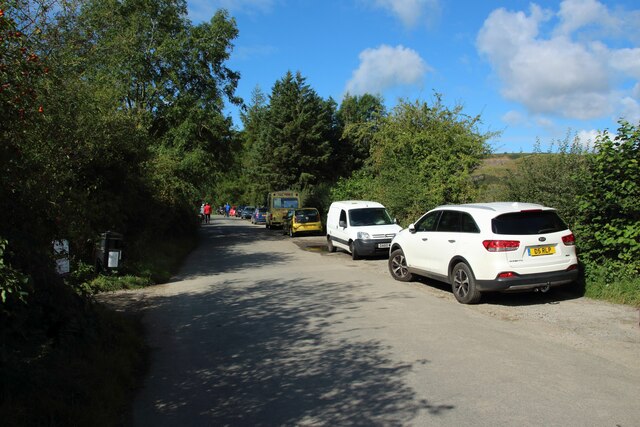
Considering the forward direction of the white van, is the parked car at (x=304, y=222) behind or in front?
behind

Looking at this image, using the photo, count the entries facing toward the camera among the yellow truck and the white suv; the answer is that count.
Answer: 1

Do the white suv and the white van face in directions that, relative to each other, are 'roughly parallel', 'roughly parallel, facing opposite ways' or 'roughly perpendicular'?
roughly parallel, facing opposite ways

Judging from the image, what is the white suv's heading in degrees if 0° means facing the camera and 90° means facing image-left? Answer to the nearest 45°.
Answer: approximately 135°

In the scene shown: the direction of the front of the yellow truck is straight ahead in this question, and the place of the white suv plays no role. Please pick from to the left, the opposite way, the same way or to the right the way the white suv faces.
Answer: the opposite way

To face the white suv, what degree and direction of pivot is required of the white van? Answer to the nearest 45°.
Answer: approximately 45° to its right

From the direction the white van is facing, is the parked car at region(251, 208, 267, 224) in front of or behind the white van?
behind

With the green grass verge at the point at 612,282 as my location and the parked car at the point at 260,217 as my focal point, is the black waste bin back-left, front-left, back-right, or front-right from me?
front-left

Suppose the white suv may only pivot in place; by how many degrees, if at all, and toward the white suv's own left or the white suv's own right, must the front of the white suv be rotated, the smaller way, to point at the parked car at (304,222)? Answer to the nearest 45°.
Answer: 0° — it already faces it
